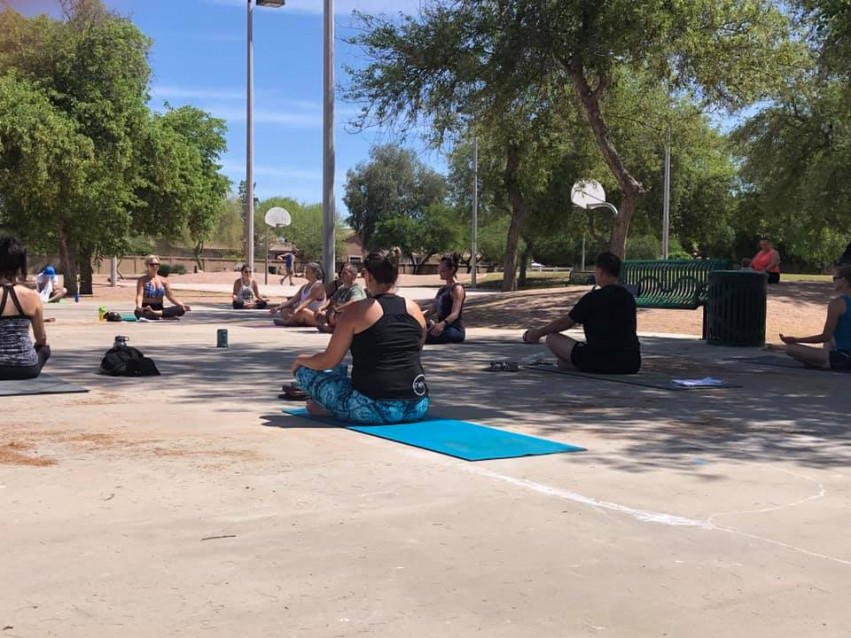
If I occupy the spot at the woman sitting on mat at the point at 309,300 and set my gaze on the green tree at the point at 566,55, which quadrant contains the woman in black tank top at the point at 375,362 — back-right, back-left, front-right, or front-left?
back-right

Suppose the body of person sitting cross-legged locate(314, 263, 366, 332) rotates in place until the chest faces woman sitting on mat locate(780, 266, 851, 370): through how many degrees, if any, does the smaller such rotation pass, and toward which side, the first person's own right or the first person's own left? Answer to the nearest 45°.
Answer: approximately 90° to the first person's own left

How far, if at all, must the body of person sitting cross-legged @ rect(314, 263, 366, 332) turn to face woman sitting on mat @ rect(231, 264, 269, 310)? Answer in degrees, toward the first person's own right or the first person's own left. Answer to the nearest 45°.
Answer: approximately 135° to the first person's own right

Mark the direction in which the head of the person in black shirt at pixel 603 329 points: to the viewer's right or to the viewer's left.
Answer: to the viewer's left

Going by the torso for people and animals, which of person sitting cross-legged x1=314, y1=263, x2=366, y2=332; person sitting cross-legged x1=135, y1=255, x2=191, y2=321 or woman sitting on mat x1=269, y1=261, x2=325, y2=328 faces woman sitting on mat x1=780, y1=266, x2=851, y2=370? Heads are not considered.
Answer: person sitting cross-legged x1=135, y1=255, x2=191, y2=321

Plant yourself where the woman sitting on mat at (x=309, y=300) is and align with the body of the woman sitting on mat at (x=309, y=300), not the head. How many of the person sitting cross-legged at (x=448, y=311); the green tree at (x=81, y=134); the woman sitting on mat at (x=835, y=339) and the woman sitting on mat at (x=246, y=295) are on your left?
2

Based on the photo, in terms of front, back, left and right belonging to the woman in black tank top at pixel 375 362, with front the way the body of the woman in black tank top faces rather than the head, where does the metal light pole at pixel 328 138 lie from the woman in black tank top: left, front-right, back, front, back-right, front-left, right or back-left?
front-right

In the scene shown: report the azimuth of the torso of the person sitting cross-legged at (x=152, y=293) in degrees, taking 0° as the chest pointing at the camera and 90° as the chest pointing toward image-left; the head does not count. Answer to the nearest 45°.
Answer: approximately 315°

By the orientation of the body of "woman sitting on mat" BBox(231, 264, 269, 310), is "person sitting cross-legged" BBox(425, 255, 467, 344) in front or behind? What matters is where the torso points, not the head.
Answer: in front

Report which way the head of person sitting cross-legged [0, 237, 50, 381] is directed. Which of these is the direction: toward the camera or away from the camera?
away from the camera

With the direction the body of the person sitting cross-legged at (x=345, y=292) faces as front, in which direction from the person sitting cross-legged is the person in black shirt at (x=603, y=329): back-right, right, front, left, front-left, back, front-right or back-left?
left

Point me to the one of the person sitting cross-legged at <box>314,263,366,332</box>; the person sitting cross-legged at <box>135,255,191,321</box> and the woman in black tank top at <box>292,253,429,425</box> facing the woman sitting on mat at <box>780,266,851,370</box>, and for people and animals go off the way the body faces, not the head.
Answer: the person sitting cross-legged at <box>135,255,191,321</box>

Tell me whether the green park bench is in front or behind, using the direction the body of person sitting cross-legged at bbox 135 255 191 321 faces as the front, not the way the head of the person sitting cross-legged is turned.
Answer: in front

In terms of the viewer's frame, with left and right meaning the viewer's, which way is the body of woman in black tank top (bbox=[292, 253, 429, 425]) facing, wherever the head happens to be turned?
facing away from the viewer and to the left of the viewer
